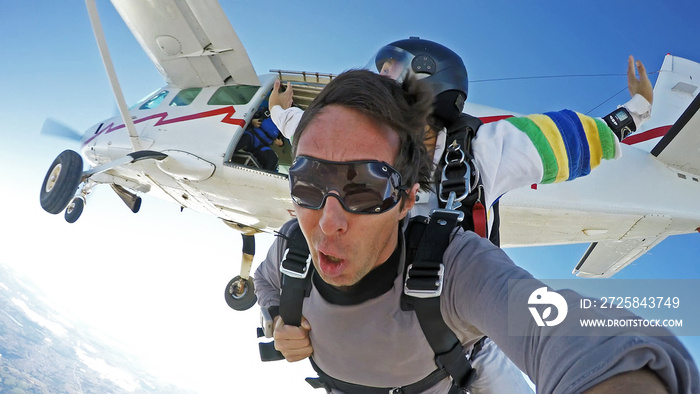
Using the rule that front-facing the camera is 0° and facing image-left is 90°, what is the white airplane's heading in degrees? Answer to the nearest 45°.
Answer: approximately 135°
